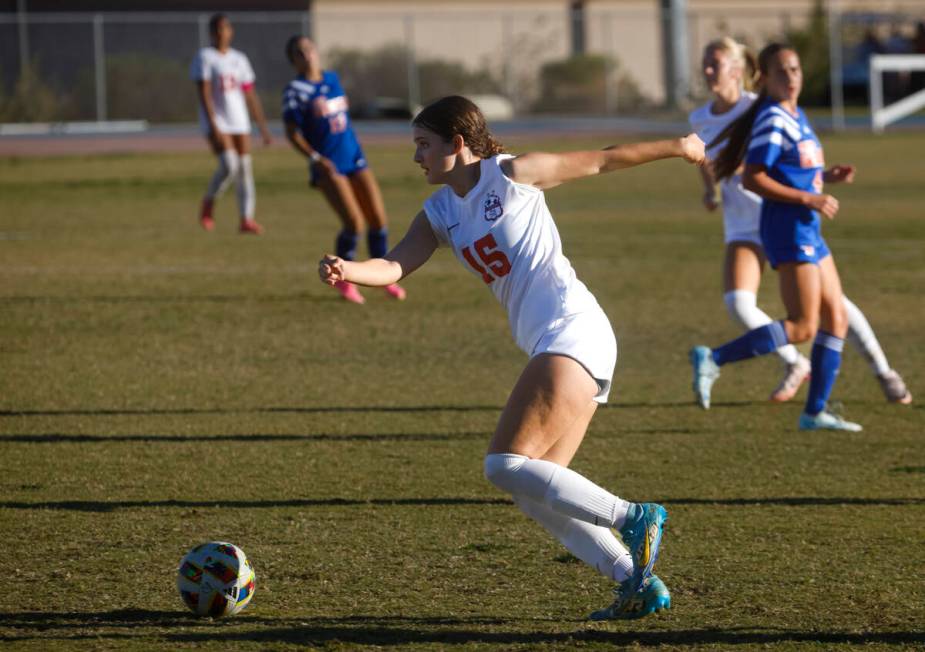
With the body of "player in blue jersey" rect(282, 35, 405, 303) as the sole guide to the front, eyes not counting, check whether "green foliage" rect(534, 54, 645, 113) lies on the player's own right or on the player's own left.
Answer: on the player's own left

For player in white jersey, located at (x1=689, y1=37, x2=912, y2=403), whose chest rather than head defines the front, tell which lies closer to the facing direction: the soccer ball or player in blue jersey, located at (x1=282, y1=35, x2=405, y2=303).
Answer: the soccer ball

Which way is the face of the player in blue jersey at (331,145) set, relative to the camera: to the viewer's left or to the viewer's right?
to the viewer's right

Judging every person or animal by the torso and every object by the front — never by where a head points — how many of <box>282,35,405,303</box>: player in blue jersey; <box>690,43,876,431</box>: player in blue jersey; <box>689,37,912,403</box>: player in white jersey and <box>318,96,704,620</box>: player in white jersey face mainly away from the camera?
0

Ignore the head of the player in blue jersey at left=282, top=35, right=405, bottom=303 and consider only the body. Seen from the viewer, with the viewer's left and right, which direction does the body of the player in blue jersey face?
facing the viewer and to the right of the viewer

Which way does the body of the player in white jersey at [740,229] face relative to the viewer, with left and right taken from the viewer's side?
facing the viewer and to the left of the viewer

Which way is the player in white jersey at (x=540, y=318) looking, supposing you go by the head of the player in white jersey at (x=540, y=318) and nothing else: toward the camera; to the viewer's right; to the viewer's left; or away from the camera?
to the viewer's left

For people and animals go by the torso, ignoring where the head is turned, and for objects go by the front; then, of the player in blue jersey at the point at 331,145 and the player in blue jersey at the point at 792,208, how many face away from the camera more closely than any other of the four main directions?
0
